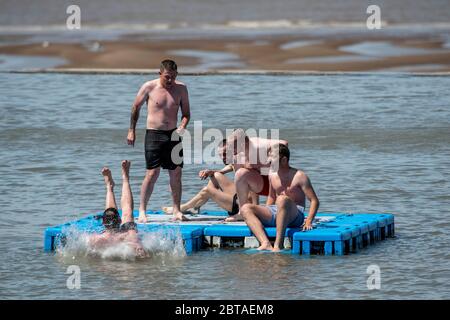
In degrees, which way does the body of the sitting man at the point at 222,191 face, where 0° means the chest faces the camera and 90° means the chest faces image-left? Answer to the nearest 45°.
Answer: approximately 90°

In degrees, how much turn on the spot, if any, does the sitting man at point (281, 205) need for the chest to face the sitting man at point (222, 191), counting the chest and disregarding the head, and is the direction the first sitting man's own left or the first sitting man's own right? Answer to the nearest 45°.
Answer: approximately 90° to the first sitting man's own right

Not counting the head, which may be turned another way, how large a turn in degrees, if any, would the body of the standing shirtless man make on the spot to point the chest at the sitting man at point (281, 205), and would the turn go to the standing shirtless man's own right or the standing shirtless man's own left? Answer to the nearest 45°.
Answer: approximately 45° to the standing shirtless man's own left

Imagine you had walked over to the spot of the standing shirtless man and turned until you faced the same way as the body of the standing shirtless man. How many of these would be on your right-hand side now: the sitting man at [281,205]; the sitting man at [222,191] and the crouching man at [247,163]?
0

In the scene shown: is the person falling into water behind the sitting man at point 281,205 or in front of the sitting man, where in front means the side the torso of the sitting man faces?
in front

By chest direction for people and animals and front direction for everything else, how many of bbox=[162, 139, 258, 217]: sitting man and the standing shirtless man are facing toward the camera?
1

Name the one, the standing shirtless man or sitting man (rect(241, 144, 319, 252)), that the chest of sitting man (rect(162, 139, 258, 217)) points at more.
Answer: the standing shirtless man

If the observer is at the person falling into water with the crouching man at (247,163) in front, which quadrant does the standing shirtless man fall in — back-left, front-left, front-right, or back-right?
front-left

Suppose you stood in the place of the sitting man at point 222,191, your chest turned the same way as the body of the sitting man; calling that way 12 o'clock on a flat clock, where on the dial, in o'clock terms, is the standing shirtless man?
The standing shirtless man is roughly at 12 o'clock from the sitting man.

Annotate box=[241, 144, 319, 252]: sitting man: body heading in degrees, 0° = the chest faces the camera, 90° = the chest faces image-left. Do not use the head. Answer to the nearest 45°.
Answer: approximately 45°

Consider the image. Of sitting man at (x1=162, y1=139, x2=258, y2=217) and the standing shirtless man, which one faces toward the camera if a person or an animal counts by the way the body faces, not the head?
the standing shirtless man

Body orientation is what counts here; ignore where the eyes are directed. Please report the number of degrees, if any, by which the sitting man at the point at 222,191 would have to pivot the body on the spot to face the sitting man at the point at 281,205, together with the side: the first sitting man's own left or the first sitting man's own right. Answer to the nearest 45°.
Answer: approximately 135° to the first sitting man's own left

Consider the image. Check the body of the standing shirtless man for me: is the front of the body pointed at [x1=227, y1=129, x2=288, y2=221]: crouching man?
no

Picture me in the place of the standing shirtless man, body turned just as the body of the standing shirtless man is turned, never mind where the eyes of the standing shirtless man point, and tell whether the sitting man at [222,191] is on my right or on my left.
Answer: on my left

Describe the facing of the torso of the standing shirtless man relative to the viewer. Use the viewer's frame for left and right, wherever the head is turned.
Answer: facing the viewer

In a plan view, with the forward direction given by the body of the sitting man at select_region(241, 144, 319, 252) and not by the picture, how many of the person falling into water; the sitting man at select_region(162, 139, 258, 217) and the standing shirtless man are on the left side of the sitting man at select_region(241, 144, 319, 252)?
0

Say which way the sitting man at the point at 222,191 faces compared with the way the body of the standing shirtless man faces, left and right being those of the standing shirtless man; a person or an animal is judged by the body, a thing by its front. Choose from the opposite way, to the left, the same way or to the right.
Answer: to the right
